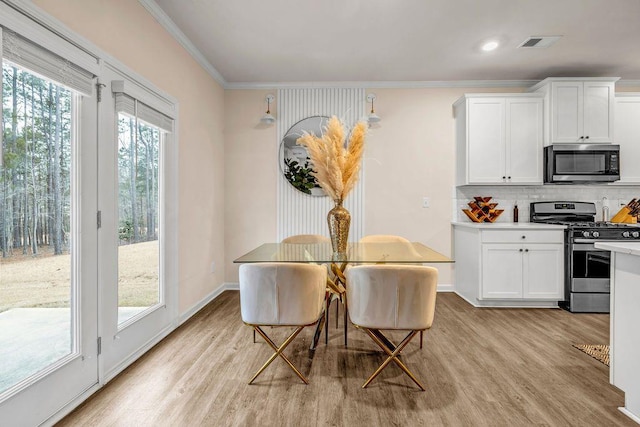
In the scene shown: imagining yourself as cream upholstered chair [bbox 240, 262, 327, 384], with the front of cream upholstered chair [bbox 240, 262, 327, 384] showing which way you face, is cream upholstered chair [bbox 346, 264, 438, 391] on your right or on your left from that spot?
on your right

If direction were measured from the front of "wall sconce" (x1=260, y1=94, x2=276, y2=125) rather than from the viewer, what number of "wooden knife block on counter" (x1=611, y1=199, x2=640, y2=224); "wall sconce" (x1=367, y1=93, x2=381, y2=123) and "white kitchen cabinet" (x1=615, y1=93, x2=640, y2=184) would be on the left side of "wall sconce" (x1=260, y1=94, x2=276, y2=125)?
3

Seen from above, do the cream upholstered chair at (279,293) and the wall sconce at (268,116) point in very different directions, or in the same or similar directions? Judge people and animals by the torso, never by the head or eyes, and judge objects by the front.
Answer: very different directions

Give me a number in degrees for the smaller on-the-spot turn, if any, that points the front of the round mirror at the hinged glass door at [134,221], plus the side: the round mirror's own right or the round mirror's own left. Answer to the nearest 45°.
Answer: approximately 45° to the round mirror's own right

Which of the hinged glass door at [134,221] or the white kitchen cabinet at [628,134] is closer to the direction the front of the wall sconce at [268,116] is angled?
the hinged glass door

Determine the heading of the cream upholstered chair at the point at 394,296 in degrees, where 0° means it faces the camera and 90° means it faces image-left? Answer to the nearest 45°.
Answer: approximately 180°

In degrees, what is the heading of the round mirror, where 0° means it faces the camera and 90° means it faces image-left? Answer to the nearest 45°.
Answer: approximately 0°

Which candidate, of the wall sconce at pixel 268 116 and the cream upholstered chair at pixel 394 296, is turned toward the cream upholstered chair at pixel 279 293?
the wall sconce
